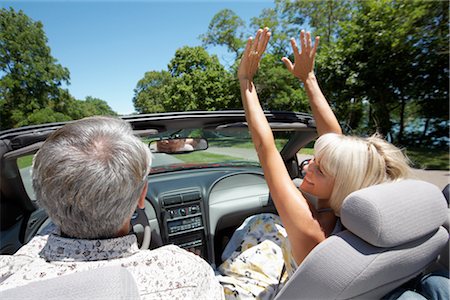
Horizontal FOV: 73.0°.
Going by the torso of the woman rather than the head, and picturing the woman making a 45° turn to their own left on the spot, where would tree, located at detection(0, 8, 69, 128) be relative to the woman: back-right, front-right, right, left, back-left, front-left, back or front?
front-right

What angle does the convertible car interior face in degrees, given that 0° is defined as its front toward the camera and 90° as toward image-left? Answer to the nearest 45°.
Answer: approximately 180°

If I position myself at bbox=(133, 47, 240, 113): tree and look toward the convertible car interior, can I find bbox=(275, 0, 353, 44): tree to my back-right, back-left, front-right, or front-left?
front-left

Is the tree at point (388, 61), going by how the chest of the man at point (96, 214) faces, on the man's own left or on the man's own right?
on the man's own right

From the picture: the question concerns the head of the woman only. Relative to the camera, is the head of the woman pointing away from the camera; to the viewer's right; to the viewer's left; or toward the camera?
to the viewer's left

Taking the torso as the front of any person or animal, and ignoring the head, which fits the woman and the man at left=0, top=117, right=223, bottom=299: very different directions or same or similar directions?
same or similar directions

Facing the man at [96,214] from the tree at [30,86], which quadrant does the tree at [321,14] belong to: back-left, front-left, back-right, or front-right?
front-left

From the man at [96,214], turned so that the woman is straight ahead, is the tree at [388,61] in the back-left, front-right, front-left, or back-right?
front-left

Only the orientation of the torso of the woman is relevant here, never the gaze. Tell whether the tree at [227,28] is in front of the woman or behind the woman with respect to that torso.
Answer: in front

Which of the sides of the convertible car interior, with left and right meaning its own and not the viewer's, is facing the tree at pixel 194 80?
front

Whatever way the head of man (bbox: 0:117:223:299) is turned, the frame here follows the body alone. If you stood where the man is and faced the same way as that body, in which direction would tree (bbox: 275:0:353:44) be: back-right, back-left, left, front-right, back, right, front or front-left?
front-right

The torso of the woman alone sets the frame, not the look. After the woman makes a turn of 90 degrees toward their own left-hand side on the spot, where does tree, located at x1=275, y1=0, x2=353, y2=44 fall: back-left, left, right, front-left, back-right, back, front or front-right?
back-right

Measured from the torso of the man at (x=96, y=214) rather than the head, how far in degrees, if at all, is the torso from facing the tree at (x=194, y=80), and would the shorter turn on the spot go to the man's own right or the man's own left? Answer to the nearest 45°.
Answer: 0° — they already face it

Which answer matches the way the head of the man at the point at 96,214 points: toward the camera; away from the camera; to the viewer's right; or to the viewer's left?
away from the camera

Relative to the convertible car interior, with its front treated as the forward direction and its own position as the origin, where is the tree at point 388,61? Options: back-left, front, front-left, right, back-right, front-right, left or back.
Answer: front-right

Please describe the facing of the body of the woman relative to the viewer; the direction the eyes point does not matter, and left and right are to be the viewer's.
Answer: facing away from the viewer and to the left of the viewer

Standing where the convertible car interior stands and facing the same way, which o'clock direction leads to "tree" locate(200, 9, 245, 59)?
The tree is roughly at 12 o'clock from the convertible car interior.

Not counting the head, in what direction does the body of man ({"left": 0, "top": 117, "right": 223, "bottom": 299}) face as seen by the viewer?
away from the camera

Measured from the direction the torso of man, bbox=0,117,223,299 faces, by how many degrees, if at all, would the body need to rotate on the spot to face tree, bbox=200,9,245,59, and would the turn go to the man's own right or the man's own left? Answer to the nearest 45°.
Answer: approximately 45° to the man's own right
